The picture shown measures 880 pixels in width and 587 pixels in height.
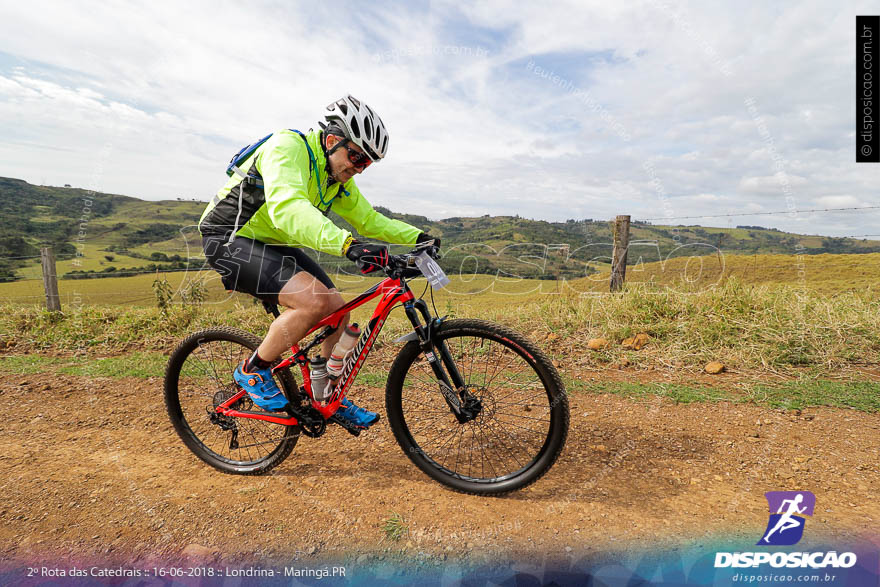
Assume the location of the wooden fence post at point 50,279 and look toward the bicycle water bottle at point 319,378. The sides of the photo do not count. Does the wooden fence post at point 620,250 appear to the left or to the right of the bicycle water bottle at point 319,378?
left

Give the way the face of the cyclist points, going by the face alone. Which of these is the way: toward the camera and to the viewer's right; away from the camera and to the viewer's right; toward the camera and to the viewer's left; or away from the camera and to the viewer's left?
toward the camera and to the viewer's right

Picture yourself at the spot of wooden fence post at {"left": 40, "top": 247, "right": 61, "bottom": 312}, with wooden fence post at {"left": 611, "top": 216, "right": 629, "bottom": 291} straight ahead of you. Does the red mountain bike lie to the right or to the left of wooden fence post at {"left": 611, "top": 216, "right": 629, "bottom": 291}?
right

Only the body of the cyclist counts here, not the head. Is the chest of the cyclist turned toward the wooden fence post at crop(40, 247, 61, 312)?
no

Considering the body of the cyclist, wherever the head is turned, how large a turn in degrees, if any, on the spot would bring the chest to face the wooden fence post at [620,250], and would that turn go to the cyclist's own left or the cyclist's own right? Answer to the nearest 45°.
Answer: approximately 90° to the cyclist's own left

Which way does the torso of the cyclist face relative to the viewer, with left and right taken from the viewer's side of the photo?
facing the viewer and to the right of the viewer
